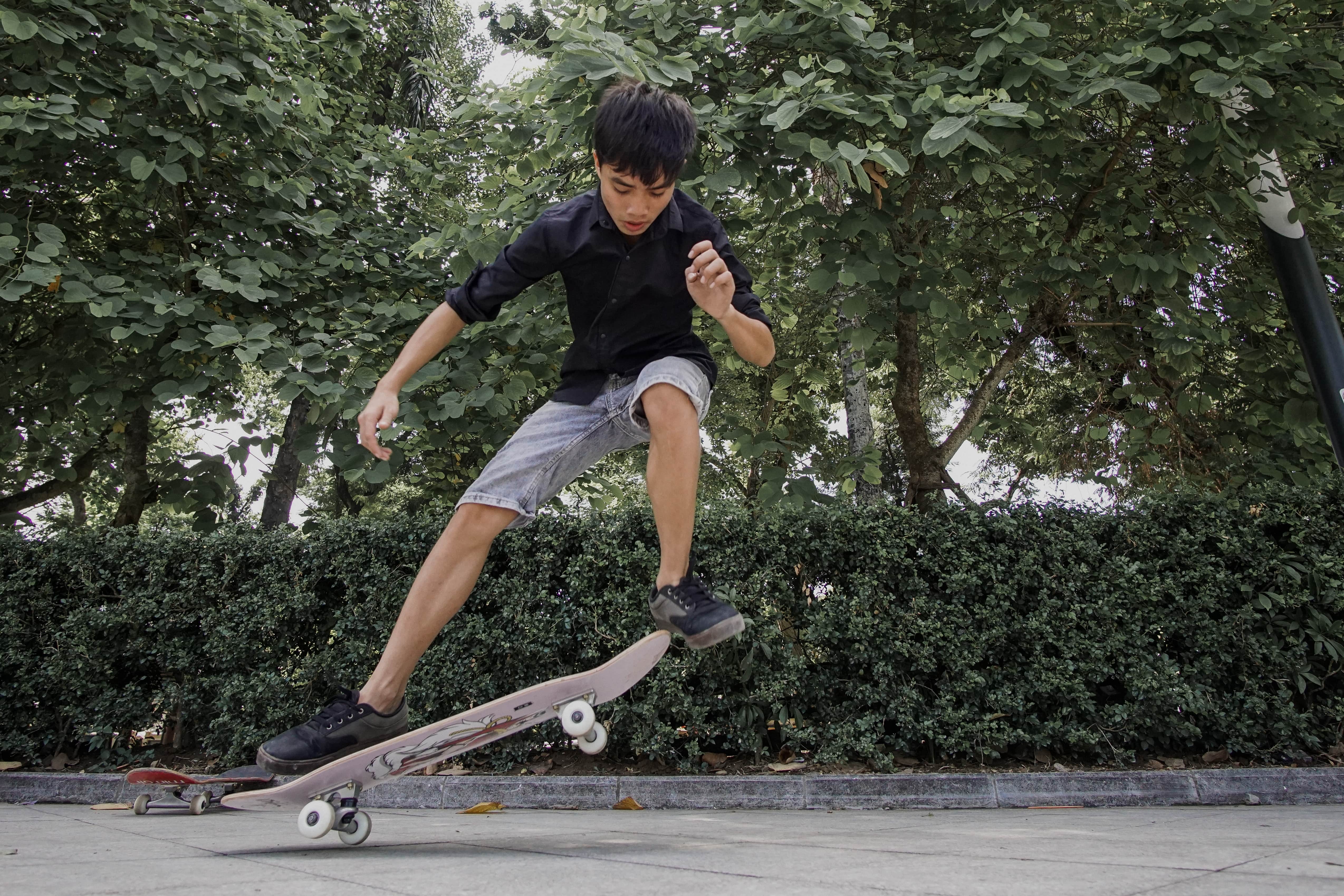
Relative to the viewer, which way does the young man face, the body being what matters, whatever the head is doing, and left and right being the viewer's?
facing the viewer

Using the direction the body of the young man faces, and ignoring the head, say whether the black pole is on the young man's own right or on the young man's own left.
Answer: on the young man's own left

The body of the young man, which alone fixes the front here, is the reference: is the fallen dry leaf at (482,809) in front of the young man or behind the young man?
behind

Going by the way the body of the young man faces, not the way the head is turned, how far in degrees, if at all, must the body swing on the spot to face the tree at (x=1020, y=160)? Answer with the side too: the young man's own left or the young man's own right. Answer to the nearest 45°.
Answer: approximately 135° to the young man's own left

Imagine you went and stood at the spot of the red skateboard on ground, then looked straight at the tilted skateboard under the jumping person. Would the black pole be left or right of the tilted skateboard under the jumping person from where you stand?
left

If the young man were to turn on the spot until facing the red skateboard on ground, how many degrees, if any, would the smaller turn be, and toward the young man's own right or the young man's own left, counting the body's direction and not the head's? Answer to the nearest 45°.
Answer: approximately 135° to the young man's own right
